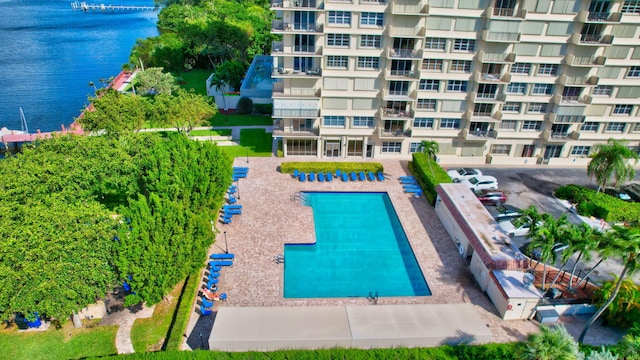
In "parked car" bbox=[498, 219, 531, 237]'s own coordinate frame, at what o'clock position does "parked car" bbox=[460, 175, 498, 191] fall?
"parked car" bbox=[460, 175, 498, 191] is roughly at 2 o'clock from "parked car" bbox=[498, 219, 531, 237].

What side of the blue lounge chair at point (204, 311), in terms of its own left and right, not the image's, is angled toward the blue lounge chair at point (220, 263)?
left

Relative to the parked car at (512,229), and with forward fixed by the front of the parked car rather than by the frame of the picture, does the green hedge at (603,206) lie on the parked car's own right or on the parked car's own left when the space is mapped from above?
on the parked car's own right

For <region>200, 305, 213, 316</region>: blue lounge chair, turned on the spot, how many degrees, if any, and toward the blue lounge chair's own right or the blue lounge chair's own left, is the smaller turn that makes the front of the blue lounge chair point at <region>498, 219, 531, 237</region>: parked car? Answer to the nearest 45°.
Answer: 0° — it already faces it

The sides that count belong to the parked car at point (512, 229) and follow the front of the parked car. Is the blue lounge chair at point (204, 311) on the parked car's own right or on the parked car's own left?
on the parked car's own left

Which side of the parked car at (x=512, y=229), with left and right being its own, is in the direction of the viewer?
left

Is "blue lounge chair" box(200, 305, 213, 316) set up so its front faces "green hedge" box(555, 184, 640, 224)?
yes

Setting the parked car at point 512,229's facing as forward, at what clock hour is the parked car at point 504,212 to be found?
the parked car at point 504,212 is roughly at 2 o'clock from the parked car at point 512,229.

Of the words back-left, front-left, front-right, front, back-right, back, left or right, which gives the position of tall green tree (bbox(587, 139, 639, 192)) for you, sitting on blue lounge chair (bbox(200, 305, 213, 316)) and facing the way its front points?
front

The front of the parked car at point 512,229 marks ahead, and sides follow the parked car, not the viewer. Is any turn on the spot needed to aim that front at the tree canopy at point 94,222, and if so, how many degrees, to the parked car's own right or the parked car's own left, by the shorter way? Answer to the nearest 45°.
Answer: approximately 45° to the parked car's own left

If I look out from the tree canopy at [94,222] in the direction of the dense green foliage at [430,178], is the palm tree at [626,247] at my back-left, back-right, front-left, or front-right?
front-right

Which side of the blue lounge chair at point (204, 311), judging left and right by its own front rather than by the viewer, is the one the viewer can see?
right

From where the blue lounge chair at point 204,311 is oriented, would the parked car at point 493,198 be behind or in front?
in front

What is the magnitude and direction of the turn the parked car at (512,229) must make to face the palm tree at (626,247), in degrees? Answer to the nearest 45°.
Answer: approximately 135° to its left

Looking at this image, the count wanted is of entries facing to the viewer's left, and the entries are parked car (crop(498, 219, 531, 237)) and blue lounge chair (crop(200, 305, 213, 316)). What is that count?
1
